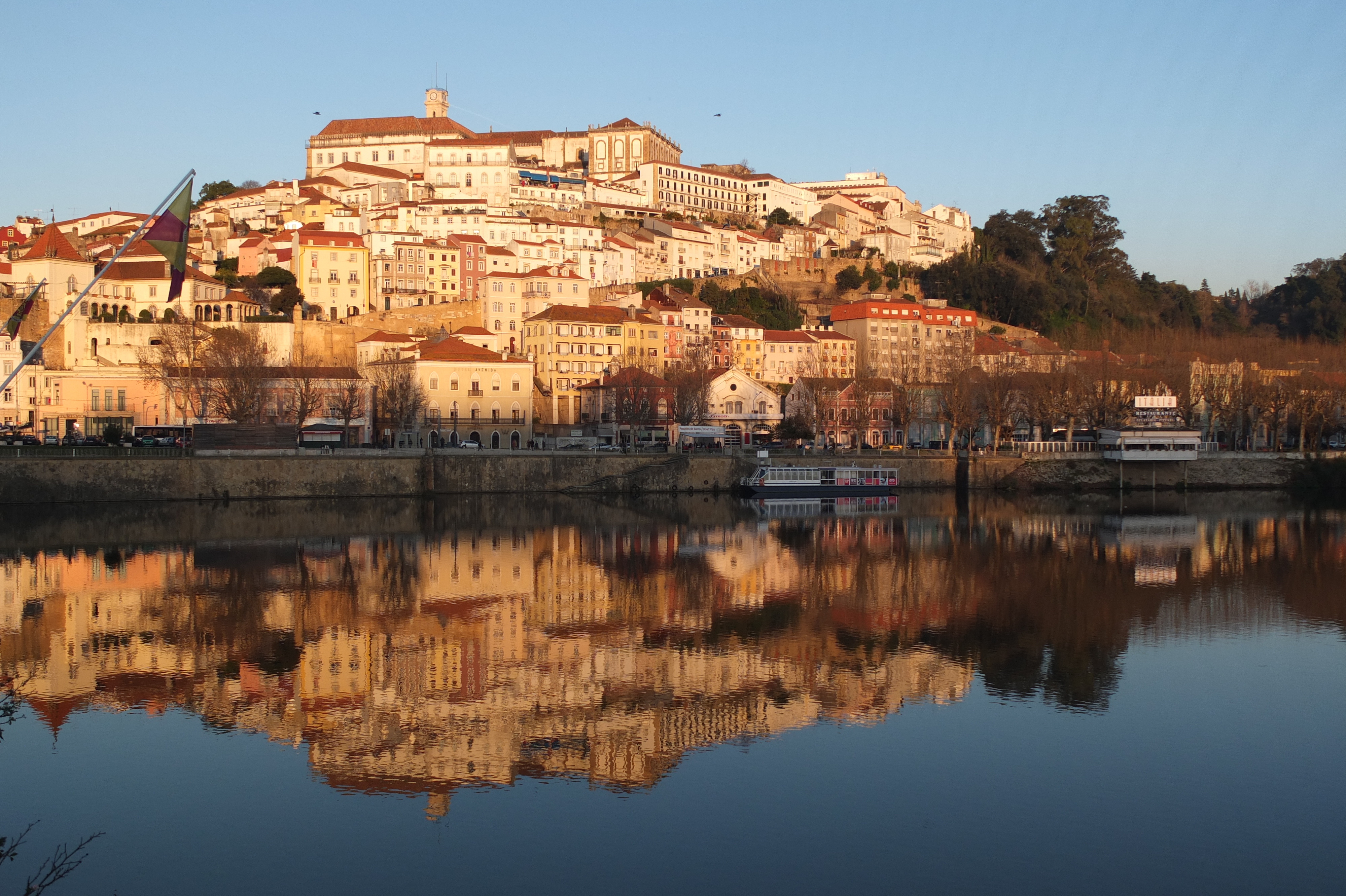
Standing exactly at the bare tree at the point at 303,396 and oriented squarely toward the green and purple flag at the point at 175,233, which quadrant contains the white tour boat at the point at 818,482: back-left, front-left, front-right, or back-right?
front-left

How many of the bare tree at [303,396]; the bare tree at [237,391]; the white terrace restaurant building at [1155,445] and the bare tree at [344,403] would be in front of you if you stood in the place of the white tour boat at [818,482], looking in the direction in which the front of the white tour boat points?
3

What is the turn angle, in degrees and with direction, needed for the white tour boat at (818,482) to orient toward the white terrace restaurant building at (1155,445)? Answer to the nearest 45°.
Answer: approximately 180°

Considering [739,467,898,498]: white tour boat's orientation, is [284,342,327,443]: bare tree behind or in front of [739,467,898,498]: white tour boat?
in front

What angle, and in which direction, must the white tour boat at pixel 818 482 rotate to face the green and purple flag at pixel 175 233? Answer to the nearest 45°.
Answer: approximately 90° to its left

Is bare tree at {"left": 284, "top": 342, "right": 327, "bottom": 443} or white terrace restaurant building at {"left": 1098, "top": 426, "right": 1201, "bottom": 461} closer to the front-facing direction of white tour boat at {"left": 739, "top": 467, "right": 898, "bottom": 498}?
the bare tree

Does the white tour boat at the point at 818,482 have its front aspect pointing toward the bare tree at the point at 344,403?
yes

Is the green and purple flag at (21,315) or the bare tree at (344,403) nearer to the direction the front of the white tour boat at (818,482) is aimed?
the bare tree

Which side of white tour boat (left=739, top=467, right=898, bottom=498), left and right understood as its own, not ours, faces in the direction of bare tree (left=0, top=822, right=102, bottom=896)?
left

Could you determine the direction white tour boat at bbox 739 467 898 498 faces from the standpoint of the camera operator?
facing to the left of the viewer

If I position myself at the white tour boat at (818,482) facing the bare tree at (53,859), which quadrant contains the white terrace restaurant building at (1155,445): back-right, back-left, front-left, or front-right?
back-left

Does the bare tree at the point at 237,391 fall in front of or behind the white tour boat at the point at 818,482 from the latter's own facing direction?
in front

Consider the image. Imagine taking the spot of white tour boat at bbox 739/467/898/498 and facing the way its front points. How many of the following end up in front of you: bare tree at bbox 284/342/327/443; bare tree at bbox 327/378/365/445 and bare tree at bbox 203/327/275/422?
3
